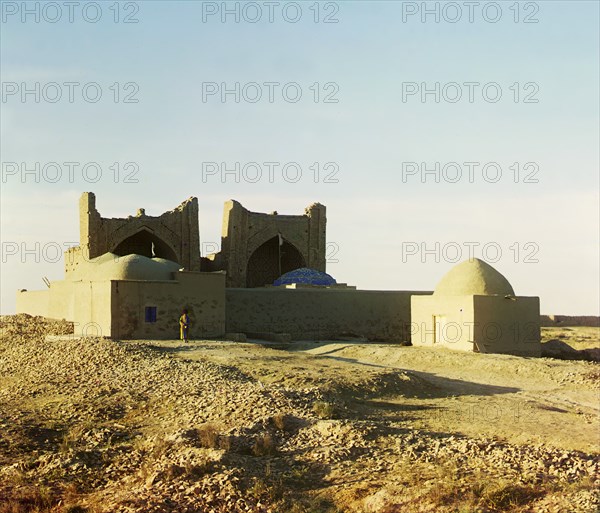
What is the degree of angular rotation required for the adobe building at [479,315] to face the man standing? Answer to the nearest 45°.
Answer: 0° — it already faces them

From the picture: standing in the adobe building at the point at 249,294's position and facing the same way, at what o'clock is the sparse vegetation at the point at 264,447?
The sparse vegetation is roughly at 12 o'clock from the adobe building.

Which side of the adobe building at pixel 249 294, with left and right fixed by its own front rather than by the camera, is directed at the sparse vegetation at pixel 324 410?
front

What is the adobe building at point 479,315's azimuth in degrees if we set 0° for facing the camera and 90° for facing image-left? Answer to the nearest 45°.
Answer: approximately 45°

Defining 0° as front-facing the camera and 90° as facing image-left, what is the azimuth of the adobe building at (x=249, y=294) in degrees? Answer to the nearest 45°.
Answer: approximately 0°
